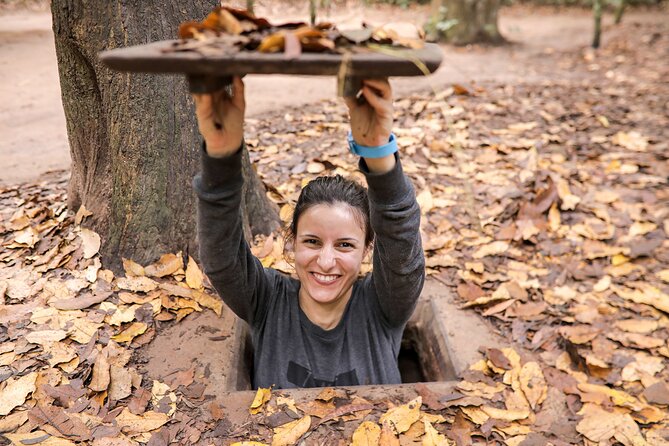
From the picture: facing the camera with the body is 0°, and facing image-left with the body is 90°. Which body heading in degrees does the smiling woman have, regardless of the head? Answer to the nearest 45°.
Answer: approximately 0°

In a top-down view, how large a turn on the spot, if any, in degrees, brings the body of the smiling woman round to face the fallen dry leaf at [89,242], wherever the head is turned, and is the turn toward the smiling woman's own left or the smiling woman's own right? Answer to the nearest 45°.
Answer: approximately 135° to the smiling woman's own right

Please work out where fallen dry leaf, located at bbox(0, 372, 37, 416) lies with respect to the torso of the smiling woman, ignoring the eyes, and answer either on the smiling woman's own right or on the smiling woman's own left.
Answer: on the smiling woman's own right

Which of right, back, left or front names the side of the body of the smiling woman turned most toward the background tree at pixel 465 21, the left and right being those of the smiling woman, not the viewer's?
back

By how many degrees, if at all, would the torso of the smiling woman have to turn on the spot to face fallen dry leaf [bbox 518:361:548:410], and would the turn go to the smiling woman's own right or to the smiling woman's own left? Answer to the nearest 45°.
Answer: approximately 90° to the smiling woman's own left

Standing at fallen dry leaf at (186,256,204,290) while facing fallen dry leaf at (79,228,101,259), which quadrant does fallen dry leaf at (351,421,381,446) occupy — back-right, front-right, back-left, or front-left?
back-left

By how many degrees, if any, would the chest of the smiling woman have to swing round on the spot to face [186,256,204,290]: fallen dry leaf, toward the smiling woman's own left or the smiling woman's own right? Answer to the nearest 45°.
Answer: approximately 135° to the smiling woman's own right
